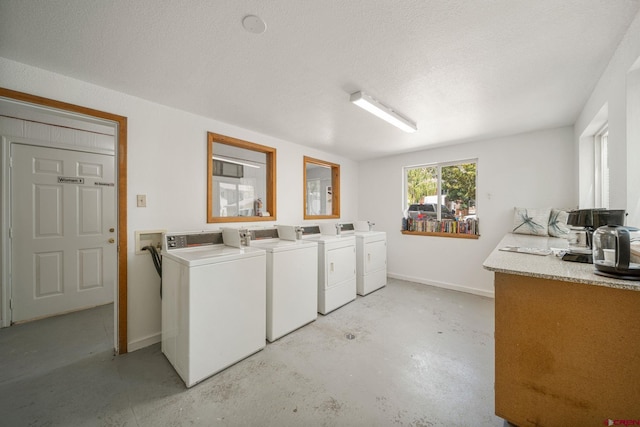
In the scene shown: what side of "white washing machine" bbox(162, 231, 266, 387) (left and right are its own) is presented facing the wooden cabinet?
front

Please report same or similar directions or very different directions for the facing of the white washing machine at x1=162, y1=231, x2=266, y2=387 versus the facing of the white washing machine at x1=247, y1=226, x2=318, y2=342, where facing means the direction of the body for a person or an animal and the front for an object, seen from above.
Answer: same or similar directions

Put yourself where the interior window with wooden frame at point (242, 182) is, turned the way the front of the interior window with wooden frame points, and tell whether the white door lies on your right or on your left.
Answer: on your right

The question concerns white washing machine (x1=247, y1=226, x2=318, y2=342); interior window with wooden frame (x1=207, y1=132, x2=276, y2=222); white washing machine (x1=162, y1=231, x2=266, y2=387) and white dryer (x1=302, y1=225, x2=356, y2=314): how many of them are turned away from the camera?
0

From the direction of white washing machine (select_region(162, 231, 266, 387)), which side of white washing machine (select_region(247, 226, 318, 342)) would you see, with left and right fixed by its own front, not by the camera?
right

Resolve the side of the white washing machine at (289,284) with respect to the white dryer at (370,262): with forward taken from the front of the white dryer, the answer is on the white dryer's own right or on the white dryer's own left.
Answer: on the white dryer's own right

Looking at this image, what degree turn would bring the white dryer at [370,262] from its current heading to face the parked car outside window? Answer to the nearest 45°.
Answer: approximately 90° to its left

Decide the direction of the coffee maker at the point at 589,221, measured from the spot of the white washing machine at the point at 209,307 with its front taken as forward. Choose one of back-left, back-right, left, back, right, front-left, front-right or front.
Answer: front

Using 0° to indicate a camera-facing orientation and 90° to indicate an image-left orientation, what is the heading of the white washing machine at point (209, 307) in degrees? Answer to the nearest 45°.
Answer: approximately 315°

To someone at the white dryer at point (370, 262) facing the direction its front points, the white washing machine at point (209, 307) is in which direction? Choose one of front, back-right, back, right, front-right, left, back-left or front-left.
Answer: right

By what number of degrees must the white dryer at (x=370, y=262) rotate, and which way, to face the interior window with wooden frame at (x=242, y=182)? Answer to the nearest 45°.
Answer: approximately 135° to its right

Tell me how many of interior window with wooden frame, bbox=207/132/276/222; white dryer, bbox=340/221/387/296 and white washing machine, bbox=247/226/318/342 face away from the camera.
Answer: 0

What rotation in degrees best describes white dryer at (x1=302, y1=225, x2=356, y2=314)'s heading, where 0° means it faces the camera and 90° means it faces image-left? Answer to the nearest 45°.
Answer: approximately 315°

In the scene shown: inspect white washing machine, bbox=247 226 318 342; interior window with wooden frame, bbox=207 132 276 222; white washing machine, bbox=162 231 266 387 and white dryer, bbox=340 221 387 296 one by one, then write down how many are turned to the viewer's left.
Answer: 0

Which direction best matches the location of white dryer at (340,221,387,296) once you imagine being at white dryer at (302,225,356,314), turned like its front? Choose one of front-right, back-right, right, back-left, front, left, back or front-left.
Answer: left

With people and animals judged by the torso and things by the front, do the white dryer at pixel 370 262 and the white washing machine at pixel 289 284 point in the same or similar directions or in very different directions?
same or similar directions

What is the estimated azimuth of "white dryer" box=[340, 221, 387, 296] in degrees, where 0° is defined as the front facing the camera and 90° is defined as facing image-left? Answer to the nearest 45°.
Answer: approximately 315°
